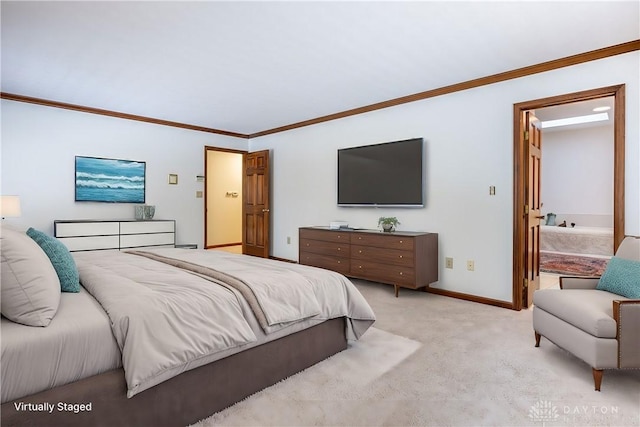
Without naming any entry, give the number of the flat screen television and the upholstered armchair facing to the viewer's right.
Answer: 0

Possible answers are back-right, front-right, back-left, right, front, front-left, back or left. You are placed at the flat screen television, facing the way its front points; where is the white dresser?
front-right

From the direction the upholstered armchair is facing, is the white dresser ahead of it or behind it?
ahead

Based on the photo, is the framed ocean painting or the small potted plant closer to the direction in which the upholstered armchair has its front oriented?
the framed ocean painting

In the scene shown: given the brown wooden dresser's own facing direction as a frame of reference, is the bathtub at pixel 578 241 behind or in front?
behind

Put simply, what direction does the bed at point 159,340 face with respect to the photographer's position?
facing away from the viewer and to the right of the viewer

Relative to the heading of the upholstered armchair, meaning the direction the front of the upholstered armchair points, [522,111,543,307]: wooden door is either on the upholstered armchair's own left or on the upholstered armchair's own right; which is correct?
on the upholstered armchair's own right

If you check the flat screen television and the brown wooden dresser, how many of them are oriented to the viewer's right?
0

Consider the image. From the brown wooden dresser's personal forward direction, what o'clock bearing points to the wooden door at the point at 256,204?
The wooden door is roughly at 3 o'clock from the brown wooden dresser.

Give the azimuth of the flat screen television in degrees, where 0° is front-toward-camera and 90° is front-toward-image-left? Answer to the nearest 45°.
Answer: approximately 45°

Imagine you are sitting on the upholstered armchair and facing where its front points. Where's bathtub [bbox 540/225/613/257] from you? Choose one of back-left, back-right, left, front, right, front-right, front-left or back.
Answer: back-right

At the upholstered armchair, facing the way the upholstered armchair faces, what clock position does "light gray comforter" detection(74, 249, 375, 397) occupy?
The light gray comforter is roughly at 12 o'clock from the upholstered armchair.
